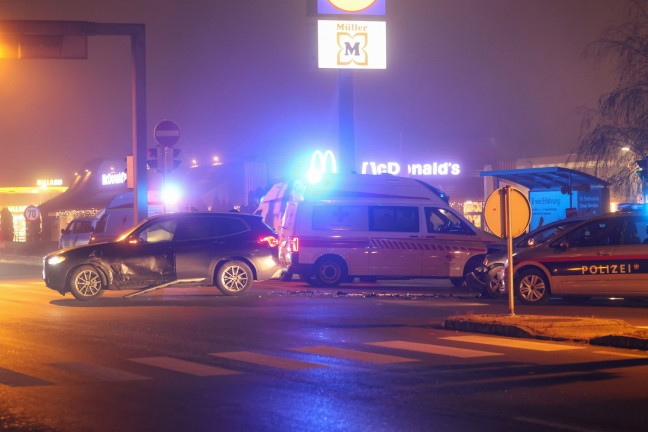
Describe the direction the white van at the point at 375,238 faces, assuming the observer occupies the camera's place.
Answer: facing to the right of the viewer

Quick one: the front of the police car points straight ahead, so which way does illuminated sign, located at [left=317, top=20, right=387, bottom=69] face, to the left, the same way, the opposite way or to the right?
to the left

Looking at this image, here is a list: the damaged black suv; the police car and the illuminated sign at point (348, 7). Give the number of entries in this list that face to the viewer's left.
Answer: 2

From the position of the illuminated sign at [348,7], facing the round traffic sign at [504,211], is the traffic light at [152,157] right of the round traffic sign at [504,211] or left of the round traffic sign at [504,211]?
right

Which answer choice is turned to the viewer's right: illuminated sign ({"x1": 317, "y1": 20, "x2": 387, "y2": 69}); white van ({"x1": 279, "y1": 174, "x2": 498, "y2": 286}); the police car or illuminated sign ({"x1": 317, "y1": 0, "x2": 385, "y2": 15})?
the white van

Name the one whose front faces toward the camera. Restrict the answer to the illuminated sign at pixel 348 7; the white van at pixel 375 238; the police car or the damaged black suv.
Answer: the illuminated sign

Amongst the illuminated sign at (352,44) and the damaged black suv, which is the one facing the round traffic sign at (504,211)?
the illuminated sign

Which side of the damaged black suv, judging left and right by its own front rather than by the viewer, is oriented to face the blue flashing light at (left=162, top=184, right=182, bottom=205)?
right

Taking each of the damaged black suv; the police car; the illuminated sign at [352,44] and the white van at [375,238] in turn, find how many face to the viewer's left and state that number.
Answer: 2

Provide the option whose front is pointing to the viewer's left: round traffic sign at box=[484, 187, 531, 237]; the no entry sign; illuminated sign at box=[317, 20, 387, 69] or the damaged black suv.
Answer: the damaged black suv

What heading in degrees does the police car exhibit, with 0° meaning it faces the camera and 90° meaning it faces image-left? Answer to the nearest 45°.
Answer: approximately 90°

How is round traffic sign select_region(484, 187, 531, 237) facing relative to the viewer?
away from the camera

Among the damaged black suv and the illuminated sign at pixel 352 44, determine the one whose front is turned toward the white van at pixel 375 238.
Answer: the illuminated sign

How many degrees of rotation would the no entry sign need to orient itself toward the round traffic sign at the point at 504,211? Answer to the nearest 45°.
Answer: approximately 45° to its left

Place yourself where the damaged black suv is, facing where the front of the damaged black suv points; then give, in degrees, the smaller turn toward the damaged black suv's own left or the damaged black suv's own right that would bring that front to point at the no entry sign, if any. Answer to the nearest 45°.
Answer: approximately 90° to the damaged black suv's own right

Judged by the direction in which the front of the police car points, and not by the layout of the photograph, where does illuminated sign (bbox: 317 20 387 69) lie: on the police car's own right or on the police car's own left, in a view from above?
on the police car's own right
